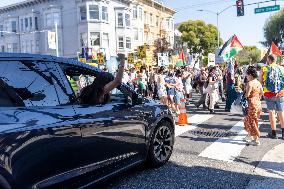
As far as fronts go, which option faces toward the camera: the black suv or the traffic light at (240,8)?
the traffic light

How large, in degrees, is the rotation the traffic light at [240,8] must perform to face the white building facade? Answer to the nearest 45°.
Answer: approximately 135° to its right

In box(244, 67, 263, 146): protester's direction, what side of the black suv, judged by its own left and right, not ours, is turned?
front

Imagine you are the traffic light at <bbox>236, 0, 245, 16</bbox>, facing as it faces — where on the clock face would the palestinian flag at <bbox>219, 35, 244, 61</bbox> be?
The palestinian flag is roughly at 12 o'clock from the traffic light.

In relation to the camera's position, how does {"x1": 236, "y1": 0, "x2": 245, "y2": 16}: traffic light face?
facing the viewer

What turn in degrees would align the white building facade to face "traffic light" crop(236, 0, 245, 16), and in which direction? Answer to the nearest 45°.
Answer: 0° — it already faces it

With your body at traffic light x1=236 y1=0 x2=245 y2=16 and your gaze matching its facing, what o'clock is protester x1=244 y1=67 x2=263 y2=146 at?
The protester is roughly at 12 o'clock from the traffic light.

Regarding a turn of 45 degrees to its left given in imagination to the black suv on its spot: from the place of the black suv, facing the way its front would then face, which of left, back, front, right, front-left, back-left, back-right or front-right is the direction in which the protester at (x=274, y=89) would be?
front-right

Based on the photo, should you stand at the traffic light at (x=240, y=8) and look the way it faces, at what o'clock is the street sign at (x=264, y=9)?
The street sign is roughly at 9 o'clock from the traffic light.

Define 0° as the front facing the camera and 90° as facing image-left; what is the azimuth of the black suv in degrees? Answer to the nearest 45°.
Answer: approximately 225°

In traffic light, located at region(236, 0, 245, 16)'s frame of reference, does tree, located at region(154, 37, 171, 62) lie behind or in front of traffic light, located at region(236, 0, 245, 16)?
behind

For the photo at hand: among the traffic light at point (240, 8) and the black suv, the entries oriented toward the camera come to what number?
1

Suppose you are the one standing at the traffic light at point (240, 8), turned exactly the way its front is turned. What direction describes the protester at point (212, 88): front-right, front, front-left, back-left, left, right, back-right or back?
front

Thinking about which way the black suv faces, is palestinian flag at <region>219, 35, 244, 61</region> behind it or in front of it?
in front

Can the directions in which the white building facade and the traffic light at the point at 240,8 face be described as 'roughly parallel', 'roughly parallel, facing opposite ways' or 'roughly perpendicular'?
roughly perpendicular
